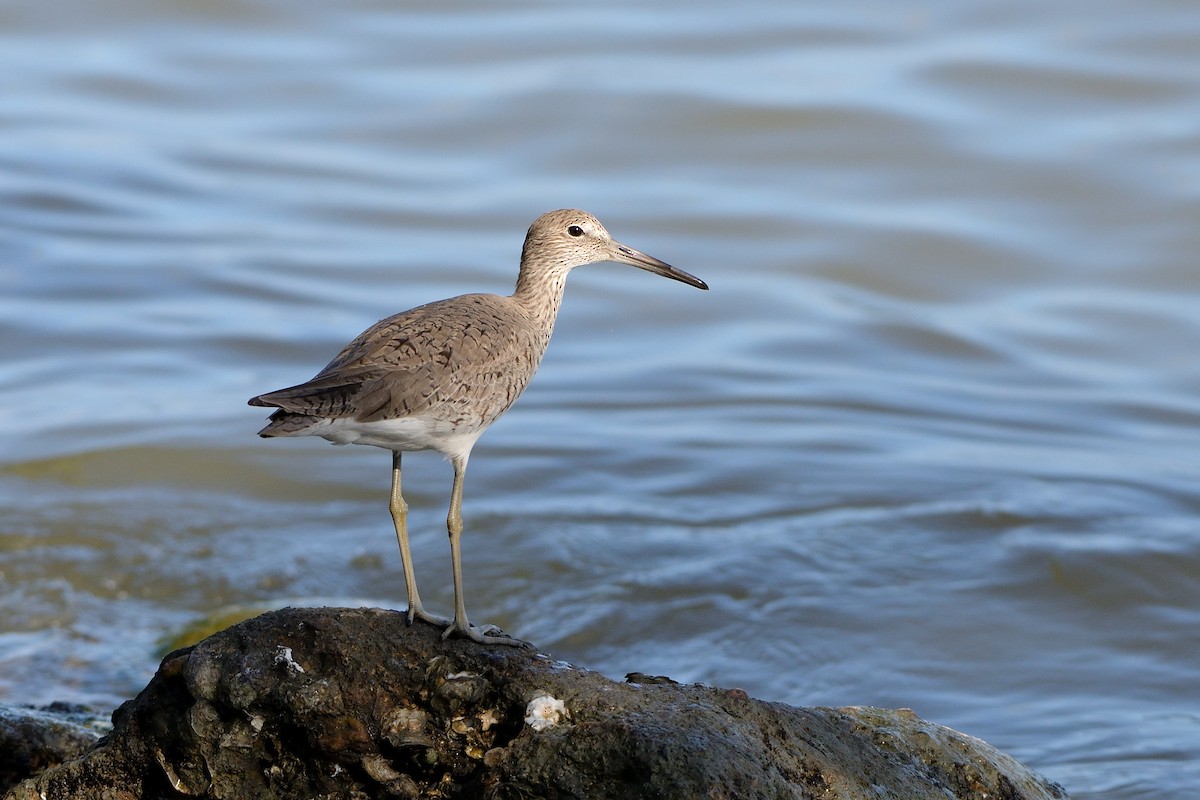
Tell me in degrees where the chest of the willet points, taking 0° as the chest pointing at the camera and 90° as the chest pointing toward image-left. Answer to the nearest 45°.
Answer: approximately 270°
